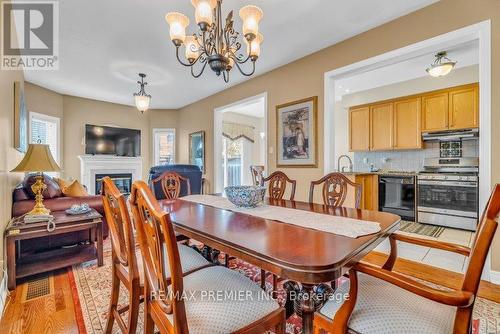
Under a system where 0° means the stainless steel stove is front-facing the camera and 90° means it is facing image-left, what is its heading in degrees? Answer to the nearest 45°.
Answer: approximately 45°

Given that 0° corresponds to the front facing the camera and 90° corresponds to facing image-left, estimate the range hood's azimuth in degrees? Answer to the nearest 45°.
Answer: approximately 0°

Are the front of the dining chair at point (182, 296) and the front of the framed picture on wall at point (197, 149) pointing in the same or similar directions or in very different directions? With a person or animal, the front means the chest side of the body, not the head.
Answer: very different directions

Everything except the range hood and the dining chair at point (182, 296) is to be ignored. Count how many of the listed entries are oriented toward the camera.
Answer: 1

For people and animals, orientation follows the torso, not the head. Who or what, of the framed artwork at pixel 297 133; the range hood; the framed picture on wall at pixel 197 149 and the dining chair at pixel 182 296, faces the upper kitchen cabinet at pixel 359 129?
the dining chair

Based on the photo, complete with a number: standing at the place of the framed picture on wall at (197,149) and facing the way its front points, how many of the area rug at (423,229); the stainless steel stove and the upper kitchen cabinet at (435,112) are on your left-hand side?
3

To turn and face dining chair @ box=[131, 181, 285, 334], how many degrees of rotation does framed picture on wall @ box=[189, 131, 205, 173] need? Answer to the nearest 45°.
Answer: approximately 45° to its left

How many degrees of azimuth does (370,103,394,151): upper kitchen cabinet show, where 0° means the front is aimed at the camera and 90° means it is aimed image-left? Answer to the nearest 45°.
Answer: approximately 45°

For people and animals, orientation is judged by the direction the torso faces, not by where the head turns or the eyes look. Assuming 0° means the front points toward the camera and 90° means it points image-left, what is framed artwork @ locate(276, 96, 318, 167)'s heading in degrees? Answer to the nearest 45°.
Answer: approximately 45°

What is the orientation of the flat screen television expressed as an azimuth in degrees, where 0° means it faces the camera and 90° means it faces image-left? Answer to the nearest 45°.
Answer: approximately 315°
